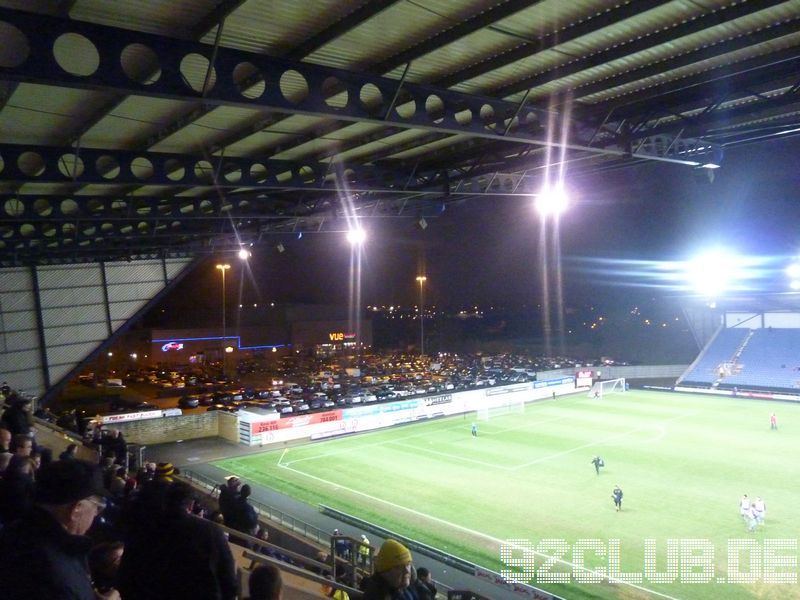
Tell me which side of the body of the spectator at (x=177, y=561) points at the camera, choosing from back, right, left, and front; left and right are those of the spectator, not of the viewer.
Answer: back

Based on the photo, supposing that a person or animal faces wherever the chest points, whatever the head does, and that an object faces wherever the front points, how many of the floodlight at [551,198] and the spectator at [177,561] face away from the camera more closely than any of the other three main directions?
1

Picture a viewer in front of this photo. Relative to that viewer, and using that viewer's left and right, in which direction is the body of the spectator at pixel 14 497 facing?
facing to the right of the viewer

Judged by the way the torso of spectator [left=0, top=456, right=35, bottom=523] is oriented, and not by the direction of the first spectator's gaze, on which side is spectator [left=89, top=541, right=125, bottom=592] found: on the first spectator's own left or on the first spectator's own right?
on the first spectator's own right

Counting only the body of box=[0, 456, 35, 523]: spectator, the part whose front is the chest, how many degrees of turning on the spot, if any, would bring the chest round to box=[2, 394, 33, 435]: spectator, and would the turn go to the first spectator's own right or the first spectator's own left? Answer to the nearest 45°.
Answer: approximately 90° to the first spectator's own left

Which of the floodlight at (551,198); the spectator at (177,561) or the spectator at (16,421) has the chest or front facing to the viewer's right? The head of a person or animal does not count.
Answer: the spectator at (16,421)

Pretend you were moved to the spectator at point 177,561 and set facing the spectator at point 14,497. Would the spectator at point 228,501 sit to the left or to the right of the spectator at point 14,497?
right

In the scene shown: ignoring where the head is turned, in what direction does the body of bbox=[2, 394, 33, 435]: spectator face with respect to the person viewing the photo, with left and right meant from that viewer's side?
facing to the right of the viewer

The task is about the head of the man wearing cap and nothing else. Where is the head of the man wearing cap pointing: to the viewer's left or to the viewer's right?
to the viewer's right
